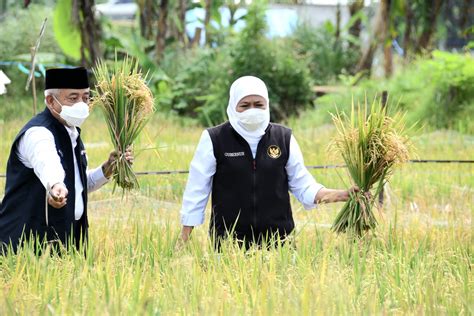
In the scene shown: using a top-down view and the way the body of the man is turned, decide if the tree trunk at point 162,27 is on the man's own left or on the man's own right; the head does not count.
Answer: on the man's own left

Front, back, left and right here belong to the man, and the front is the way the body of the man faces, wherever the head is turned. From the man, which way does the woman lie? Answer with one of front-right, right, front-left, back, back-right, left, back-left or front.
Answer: front-left

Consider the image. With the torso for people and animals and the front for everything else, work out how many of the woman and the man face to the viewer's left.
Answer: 0

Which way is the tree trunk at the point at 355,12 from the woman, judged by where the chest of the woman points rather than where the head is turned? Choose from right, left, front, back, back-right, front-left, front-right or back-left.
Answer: back

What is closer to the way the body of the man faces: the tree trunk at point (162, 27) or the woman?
the woman

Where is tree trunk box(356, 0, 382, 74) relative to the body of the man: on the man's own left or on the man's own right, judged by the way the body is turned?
on the man's own left

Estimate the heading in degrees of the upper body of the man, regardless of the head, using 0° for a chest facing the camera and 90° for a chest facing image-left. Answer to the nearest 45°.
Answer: approximately 315°

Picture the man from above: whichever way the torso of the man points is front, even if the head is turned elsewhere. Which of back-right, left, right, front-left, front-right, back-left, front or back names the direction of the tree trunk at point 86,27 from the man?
back-left
